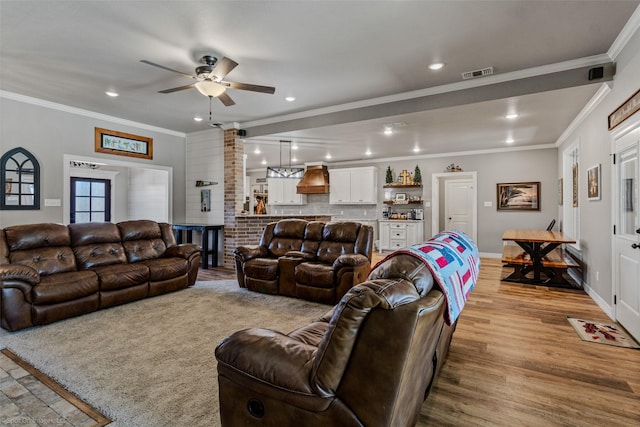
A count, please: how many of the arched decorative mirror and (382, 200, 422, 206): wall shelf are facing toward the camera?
2

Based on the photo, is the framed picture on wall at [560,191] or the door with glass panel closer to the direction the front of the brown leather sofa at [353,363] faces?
the door with glass panel

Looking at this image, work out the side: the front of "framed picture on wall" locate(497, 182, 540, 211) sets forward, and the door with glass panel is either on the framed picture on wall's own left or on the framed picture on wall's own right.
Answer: on the framed picture on wall's own right

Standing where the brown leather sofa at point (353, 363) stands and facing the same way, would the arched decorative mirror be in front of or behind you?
in front

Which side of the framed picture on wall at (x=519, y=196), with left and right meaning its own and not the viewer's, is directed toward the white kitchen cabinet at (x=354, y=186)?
right

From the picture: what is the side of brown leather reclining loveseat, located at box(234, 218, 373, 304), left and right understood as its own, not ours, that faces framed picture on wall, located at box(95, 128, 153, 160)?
right

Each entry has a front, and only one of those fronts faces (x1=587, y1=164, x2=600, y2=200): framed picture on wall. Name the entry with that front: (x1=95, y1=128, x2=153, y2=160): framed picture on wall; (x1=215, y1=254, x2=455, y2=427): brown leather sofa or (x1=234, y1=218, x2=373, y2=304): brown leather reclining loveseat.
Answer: (x1=95, y1=128, x2=153, y2=160): framed picture on wall

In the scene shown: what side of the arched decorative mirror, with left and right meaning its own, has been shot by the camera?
front

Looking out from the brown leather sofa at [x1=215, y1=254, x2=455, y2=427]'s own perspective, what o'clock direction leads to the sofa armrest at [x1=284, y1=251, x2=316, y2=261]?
The sofa armrest is roughly at 1 o'clock from the brown leather sofa.

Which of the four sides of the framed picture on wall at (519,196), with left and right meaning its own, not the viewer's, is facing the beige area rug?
front

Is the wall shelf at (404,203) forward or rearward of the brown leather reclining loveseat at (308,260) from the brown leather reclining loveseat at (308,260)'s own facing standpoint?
rearward

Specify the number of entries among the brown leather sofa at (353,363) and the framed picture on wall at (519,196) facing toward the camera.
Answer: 1

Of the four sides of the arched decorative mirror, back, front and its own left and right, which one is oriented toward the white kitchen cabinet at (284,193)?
left

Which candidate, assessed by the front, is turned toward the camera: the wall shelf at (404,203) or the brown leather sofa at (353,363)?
the wall shelf

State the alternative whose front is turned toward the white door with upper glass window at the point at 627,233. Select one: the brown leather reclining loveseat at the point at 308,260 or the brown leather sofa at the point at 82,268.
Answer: the brown leather sofa

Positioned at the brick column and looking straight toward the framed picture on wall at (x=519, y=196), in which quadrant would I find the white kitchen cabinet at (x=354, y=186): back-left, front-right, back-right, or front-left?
front-left

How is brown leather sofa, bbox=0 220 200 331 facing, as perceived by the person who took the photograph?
facing the viewer and to the right of the viewer

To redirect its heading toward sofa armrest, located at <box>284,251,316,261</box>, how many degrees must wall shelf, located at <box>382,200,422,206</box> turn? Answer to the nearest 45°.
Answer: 0° — it already faces it

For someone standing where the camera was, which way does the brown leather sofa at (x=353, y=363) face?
facing away from the viewer and to the left of the viewer
